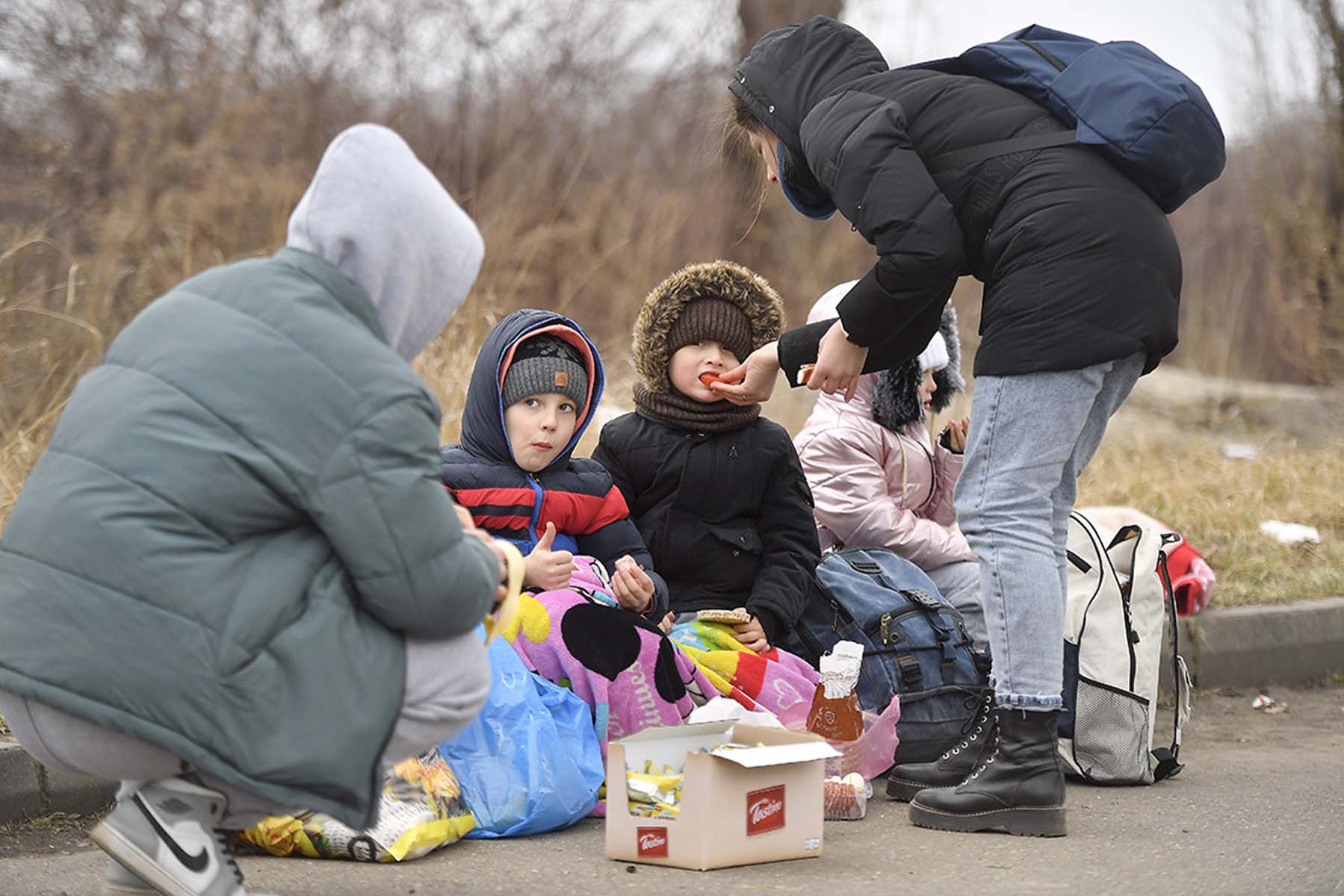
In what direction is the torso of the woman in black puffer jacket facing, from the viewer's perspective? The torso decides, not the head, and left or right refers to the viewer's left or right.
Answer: facing to the left of the viewer

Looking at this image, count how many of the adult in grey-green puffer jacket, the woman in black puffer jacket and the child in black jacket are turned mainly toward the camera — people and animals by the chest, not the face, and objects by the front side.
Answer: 1

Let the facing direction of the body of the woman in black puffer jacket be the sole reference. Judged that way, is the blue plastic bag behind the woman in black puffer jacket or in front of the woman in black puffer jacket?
in front

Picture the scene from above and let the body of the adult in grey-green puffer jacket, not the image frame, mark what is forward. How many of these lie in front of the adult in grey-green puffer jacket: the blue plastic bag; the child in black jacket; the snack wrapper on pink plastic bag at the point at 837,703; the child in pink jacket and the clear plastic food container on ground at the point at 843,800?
5

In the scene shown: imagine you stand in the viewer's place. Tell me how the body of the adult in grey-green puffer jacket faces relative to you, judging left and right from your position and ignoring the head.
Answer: facing away from the viewer and to the right of the viewer

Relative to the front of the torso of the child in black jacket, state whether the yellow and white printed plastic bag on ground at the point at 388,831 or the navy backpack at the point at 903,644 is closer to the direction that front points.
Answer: the yellow and white printed plastic bag on ground

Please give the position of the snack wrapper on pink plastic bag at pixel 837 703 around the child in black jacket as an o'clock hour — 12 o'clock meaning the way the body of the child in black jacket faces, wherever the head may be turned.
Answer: The snack wrapper on pink plastic bag is roughly at 11 o'clock from the child in black jacket.

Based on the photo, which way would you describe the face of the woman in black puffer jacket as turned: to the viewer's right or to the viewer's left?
to the viewer's left

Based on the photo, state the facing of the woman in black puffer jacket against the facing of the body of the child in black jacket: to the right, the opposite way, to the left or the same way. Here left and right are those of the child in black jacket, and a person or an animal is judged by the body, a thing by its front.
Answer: to the right

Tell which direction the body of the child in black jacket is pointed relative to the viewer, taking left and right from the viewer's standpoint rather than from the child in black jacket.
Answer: facing the viewer

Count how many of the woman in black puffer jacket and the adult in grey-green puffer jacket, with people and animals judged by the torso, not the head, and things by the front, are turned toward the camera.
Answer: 0

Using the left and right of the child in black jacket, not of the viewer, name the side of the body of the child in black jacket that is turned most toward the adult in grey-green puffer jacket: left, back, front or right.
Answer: front

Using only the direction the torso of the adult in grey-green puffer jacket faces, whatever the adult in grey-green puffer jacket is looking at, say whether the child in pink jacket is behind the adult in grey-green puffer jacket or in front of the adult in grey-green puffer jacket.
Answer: in front

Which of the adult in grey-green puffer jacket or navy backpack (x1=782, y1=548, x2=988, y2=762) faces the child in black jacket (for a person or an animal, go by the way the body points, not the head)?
the adult in grey-green puffer jacket

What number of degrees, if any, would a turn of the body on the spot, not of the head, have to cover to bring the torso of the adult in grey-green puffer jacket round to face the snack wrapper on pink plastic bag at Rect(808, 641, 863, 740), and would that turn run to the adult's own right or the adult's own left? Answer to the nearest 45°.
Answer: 0° — they already face it

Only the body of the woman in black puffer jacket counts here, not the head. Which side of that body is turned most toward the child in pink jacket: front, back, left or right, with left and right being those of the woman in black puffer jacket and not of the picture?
right

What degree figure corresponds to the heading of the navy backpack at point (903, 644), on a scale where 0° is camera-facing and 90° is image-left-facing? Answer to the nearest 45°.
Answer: approximately 315°

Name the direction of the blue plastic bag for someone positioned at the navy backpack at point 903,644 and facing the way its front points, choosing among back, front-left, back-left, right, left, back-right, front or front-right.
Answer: right
